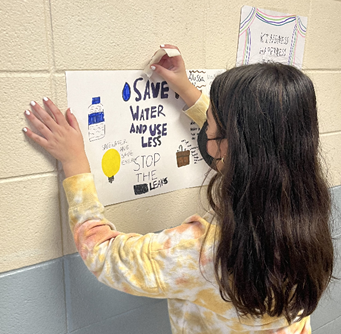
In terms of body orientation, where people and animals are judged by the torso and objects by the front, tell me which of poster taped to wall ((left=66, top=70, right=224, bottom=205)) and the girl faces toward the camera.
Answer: the poster taped to wall

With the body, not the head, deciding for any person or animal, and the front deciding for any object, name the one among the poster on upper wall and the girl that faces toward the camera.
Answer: the poster on upper wall

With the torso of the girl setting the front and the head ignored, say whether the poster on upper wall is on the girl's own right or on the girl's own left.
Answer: on the girl's own right

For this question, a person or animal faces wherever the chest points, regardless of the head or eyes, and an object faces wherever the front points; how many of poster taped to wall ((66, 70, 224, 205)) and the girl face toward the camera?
1

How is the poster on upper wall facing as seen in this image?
toward the camera

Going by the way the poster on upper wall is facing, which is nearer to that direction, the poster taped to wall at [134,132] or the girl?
the girl

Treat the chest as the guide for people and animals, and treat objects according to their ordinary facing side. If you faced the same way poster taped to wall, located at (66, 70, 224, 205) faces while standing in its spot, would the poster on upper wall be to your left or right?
on your left

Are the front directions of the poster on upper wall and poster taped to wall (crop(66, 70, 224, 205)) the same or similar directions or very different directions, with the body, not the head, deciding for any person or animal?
same or similar directions

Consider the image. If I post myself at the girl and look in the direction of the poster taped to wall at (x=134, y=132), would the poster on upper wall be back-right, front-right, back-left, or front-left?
front-right

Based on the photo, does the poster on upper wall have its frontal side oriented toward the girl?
yes

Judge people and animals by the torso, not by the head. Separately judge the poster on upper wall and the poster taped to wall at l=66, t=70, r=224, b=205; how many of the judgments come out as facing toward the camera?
2

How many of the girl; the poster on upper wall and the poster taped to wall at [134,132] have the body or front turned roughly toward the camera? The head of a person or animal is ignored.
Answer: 2

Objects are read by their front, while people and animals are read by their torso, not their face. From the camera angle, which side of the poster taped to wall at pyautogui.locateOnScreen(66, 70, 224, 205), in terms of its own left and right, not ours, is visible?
front

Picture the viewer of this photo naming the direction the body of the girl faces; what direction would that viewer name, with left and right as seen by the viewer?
facing away from the viewer and to the left of the viewer

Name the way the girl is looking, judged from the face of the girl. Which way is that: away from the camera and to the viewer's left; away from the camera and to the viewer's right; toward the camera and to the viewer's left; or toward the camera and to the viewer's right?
away from the camera and to the viewer's left
